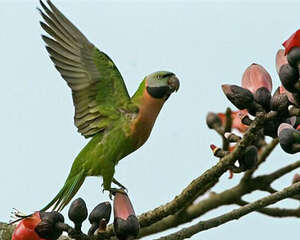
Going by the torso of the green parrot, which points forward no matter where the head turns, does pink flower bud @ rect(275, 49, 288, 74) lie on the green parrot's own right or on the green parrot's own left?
on the green parrot's own left

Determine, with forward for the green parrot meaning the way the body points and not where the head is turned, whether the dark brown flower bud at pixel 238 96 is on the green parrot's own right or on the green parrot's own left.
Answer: on the green parrot's own left

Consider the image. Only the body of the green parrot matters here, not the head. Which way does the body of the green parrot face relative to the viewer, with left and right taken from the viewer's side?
facing to the right of the viewer
